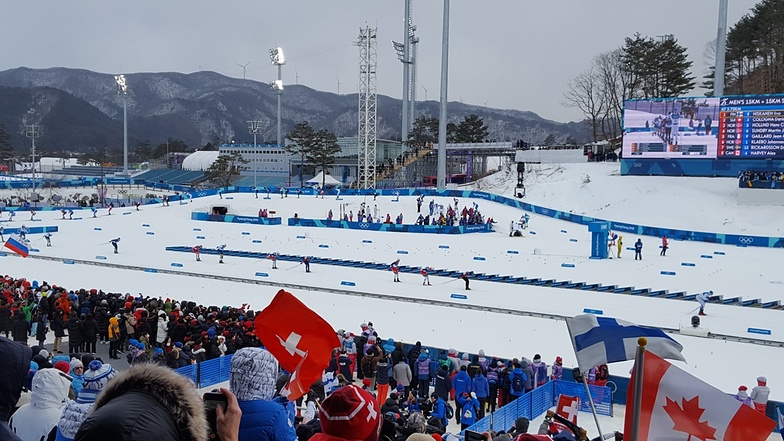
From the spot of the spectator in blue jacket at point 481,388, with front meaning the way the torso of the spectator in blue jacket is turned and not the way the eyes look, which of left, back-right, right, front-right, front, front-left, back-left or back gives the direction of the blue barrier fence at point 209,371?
left

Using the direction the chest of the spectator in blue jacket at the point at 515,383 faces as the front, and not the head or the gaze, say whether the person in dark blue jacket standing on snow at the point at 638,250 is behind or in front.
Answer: in front

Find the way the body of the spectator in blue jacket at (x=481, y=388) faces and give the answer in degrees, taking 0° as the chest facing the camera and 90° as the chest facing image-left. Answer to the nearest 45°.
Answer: approximately 180°

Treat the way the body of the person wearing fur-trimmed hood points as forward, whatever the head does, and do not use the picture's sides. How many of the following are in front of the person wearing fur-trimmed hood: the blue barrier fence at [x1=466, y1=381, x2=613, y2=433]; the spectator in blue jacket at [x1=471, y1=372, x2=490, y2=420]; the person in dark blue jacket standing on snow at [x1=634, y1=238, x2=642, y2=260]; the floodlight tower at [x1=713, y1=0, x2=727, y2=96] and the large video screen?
5

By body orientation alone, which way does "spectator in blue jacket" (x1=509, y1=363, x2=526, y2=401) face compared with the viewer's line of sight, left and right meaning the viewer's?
facing away from the viewer

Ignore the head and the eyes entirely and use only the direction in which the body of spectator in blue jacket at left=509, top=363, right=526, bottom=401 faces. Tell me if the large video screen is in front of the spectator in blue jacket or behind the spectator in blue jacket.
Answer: in front

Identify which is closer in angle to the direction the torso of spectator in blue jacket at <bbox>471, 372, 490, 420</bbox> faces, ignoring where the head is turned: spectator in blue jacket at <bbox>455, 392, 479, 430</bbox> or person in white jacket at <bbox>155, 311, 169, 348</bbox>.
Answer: the person in white jacket

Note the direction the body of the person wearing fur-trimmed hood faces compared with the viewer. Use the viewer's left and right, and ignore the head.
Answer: facing away from the viewer and to the right of the viewer

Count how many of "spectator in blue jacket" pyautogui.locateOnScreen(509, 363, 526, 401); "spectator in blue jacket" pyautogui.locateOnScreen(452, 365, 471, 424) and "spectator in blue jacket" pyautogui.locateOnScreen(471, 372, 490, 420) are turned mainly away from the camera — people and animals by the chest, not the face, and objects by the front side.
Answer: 3

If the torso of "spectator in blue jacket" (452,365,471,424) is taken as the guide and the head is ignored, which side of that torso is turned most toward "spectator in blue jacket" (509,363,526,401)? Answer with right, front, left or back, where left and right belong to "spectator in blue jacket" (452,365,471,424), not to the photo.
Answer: right

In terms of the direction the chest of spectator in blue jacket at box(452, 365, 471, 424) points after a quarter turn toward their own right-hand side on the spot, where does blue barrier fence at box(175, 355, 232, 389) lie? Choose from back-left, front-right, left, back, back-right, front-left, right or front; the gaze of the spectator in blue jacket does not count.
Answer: back

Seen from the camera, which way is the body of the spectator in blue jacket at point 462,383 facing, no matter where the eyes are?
away from the camera

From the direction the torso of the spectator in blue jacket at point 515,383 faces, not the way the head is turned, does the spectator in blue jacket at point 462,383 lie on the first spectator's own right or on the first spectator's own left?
on the first spectator's own left
